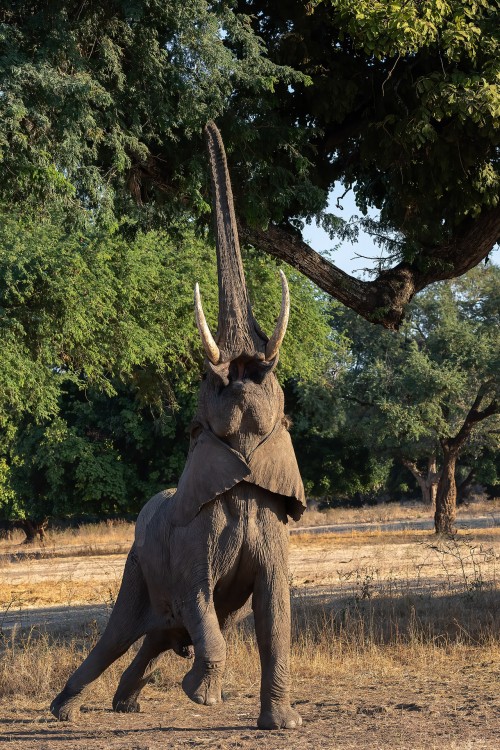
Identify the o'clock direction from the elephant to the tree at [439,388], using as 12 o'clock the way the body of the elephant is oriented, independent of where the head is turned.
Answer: The tree is roughly at 8 o'clock from the elephant.

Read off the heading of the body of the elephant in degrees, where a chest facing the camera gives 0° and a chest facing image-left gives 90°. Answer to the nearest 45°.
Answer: approximately 315°
